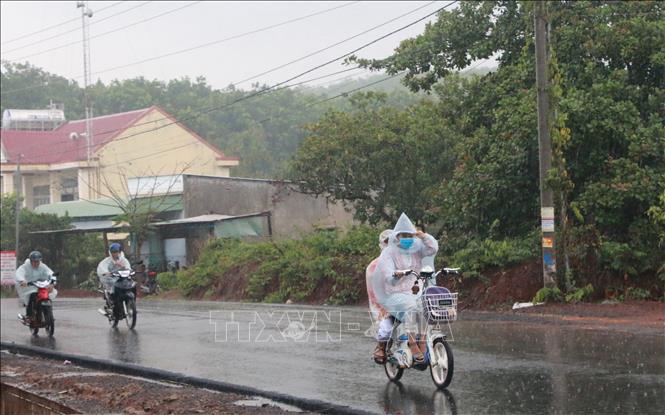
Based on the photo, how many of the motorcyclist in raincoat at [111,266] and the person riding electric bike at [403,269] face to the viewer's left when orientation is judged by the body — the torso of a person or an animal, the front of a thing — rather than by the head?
0

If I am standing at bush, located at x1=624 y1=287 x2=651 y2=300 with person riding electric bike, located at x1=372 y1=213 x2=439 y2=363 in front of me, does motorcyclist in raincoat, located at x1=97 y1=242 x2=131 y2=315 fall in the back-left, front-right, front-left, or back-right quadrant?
front-right

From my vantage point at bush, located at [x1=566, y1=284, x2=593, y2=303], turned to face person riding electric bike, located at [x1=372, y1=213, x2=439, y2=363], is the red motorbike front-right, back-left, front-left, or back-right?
front-right

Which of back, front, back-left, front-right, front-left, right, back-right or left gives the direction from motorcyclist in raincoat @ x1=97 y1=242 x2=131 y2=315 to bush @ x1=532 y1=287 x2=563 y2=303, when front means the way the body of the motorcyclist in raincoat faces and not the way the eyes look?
front-left

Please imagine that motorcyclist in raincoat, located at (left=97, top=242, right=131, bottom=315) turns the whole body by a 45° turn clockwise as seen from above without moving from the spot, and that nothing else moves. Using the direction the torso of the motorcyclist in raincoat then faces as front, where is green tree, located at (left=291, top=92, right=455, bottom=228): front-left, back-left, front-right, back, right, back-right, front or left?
back-left

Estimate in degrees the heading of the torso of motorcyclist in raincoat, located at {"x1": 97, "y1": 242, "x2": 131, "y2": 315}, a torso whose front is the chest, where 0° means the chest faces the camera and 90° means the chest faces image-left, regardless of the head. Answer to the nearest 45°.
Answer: approximately 315°

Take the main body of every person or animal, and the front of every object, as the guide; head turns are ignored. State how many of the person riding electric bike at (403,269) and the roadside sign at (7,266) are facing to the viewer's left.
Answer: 0

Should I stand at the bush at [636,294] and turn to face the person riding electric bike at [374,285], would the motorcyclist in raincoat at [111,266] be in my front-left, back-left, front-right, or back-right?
front-right

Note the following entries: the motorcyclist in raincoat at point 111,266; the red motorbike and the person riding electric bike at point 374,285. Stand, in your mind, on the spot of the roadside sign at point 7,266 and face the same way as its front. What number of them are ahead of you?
3

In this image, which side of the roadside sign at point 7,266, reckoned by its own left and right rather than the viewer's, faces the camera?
front

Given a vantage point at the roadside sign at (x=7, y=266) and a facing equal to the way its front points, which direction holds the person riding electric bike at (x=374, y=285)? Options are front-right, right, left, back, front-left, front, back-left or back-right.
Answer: front

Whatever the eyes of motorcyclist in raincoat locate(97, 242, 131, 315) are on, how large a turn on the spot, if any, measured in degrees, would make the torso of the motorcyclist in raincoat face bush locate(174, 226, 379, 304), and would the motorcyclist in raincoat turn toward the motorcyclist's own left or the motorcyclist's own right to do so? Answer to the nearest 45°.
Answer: approximately 90° to the motorcyclist's own left

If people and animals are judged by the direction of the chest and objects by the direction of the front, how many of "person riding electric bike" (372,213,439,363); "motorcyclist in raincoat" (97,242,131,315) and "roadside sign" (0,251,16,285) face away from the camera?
0

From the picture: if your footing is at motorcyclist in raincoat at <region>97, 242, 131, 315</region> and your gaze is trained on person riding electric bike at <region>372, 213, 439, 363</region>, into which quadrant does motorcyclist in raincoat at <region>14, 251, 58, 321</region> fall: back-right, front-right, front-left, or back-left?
back-right

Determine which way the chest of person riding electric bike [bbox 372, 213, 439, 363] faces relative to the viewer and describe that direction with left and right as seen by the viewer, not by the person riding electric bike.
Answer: facing the viewer and to the right of the viewer
